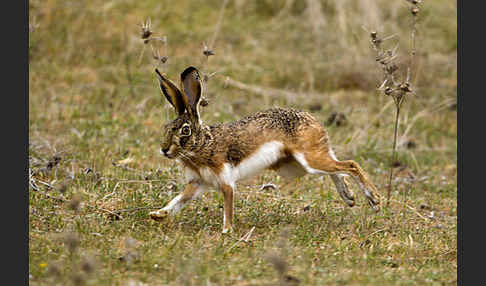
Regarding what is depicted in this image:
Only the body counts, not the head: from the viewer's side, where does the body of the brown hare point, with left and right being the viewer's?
facing to the left of the viewer
